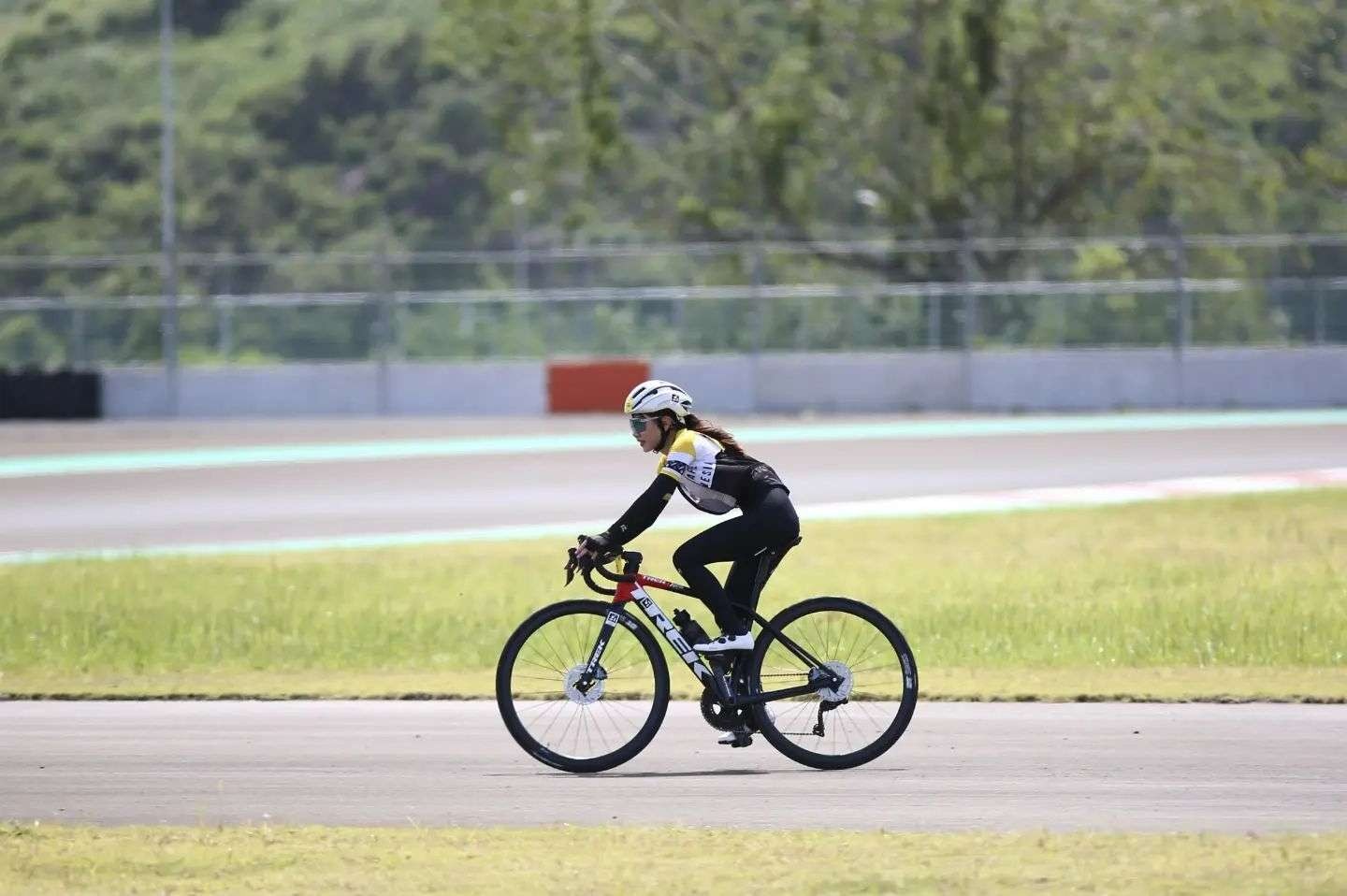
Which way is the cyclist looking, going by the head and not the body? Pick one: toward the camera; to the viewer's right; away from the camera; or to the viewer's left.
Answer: to the viewer's left

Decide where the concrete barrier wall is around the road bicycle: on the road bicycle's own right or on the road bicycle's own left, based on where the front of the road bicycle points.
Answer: on the road bicycle's own right

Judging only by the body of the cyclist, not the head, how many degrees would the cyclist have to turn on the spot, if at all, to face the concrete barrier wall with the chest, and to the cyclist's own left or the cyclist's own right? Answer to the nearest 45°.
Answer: approximately 90° to the cyclist's own right

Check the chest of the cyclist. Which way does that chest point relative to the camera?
to the viewer's left

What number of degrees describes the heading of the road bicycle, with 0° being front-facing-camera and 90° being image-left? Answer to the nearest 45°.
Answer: approximately 90°

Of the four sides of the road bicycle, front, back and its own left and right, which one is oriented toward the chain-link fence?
right
